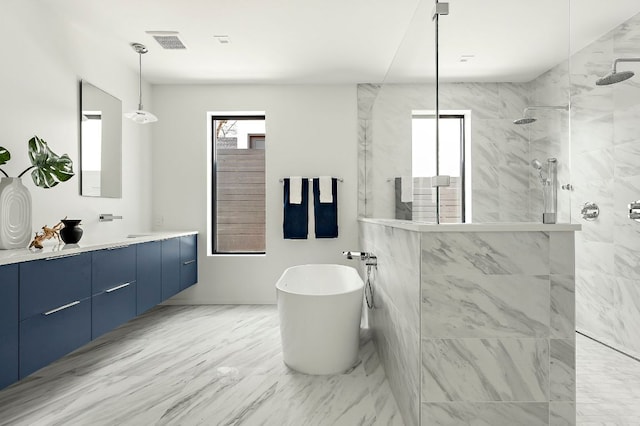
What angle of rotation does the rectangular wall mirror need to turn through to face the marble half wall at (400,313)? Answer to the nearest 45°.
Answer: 0° — it already faces it

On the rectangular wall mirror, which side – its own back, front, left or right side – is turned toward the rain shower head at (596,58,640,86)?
front

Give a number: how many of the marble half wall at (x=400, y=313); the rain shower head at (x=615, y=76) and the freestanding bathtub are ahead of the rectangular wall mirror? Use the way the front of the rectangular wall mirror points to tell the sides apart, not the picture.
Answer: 3

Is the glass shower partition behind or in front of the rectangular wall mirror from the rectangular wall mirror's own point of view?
in front

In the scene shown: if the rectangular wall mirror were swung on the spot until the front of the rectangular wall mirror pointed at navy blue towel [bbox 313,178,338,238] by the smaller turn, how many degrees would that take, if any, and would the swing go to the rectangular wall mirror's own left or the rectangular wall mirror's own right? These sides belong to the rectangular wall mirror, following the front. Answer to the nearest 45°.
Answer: approximately 45° to the rectangular wall mirror's own left

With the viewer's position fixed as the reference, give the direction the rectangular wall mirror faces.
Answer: facing the viewer and to the right of the viewer

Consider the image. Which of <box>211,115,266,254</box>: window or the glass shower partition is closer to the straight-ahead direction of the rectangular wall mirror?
the glass shower partition

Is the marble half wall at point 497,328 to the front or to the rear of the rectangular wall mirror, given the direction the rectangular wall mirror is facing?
to the front

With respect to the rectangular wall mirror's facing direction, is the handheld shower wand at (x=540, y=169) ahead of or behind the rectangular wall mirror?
ahead
